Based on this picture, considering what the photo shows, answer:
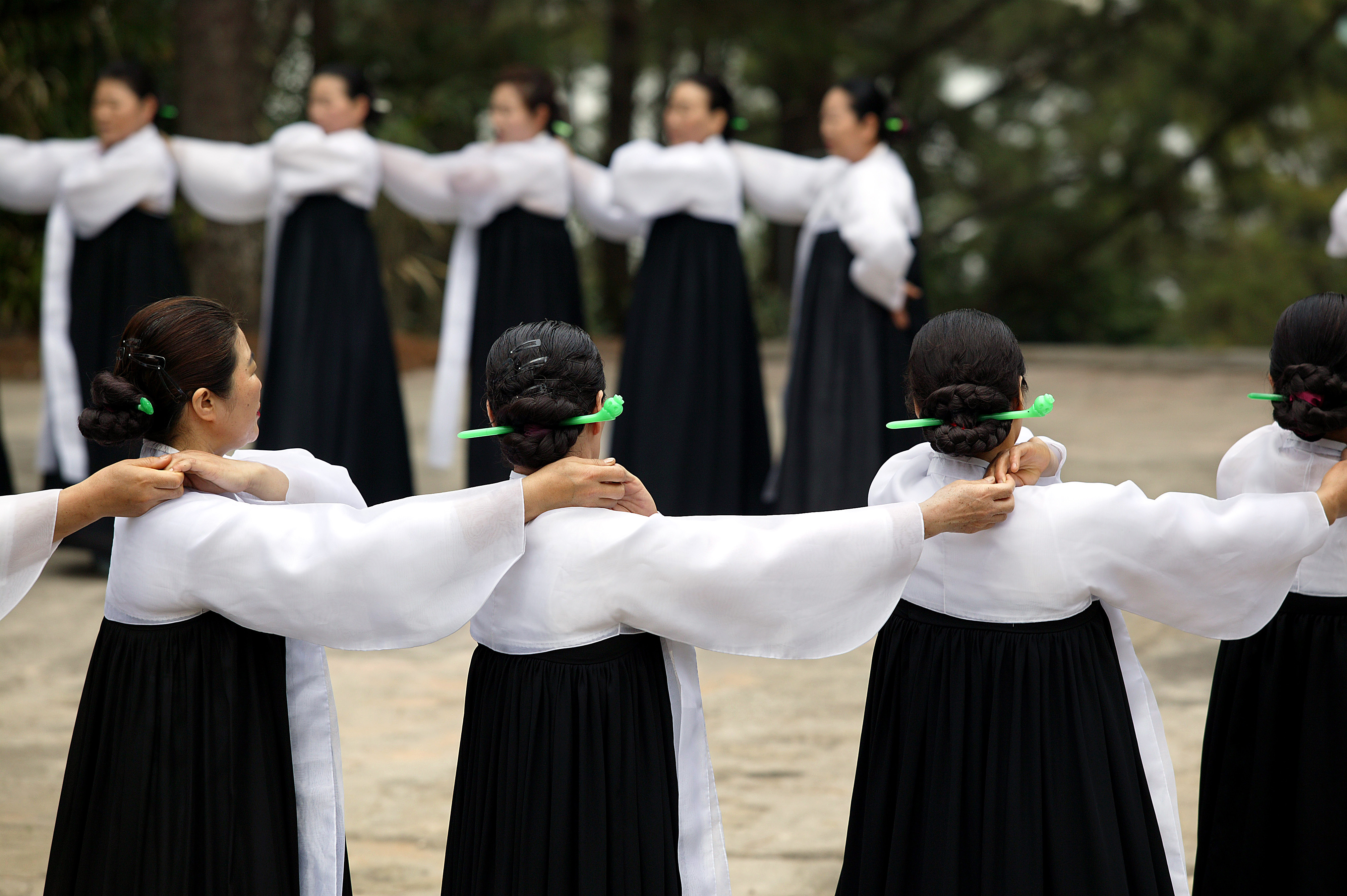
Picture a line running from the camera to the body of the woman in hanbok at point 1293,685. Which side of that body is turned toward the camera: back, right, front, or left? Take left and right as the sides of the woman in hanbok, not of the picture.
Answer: back

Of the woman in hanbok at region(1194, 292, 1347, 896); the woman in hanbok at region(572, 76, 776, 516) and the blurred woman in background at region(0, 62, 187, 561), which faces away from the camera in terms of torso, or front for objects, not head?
the woman in hanbok at region(1194, 292, 1347, 896)

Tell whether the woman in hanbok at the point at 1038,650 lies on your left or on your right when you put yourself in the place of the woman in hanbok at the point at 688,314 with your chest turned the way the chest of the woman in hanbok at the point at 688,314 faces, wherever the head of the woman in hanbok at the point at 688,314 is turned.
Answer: on your left

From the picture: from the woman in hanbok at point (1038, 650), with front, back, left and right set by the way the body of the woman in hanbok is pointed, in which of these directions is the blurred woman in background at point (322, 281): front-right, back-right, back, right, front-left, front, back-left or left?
left

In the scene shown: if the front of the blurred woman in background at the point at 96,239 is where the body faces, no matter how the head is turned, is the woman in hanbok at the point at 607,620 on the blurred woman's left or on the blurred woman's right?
on the blurred woman's left

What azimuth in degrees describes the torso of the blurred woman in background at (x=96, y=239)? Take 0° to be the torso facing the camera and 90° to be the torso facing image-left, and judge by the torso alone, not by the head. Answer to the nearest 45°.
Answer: approximately 45°

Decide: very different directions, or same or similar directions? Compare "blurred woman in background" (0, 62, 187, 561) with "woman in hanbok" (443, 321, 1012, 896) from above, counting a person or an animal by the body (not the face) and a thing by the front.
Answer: very different directions

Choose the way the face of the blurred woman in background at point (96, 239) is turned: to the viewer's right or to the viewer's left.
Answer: to the viewer's left

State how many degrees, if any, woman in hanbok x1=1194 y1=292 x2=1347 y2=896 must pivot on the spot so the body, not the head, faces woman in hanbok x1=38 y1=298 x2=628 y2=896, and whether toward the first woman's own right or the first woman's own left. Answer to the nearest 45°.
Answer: approximately 135° to the first woman's own left

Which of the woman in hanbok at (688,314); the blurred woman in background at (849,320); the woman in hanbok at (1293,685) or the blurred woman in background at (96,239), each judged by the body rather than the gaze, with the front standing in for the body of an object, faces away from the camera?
the woman in hanbok at (1293,685)

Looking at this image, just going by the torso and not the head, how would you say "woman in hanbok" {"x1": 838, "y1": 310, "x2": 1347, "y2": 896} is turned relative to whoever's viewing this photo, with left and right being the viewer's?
facing away from the viewer and to the right of the viewer

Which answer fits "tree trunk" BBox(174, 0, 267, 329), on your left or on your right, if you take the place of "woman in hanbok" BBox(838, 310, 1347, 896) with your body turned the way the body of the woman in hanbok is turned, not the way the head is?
on your left

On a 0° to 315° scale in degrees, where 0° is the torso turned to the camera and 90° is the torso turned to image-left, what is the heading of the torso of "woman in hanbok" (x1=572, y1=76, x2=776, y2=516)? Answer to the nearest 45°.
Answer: approximately 45°

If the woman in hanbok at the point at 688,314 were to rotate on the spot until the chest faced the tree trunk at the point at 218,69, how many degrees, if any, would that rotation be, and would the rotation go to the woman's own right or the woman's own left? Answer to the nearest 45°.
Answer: approximately 90° to the woman's own right

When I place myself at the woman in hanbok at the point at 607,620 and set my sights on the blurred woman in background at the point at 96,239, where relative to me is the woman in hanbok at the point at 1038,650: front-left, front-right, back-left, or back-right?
back-right

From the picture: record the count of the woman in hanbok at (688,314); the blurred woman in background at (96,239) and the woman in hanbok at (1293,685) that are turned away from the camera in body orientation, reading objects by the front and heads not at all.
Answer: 1

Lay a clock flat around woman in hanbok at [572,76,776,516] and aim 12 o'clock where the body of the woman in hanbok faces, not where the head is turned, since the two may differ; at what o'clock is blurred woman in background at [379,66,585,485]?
The blurred woman in background is roughly at 2 o'clock from the woman in hanbok.

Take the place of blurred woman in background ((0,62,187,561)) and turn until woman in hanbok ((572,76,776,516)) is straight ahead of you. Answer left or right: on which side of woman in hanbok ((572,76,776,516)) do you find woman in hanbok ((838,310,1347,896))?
right
